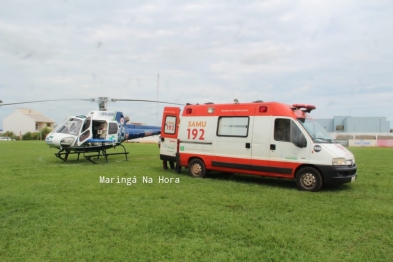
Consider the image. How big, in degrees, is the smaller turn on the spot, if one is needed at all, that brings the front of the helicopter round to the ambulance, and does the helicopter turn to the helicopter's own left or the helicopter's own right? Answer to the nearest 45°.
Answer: approximately 90° to the helicopter's own left

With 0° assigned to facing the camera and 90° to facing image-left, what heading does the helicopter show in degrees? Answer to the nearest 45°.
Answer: approximately 45°
